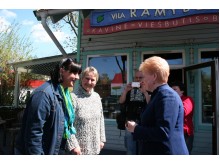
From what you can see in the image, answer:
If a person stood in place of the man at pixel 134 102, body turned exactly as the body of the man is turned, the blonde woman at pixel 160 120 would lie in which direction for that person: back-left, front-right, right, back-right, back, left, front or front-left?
front

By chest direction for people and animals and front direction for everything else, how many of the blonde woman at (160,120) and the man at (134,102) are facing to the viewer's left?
1

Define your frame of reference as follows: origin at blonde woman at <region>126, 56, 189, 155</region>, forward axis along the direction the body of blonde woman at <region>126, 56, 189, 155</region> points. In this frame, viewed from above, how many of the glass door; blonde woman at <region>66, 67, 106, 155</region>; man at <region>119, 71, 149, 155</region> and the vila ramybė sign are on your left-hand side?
0

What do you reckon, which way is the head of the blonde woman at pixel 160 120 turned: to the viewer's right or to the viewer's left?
to the viewer's left

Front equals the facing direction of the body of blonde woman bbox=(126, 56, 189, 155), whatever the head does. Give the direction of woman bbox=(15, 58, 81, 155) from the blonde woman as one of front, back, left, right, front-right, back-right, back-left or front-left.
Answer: front

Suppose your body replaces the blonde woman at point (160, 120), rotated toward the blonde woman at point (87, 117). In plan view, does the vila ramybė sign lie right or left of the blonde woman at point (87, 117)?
right

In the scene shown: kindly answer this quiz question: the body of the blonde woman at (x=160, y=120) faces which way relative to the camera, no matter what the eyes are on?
to the viewer's left

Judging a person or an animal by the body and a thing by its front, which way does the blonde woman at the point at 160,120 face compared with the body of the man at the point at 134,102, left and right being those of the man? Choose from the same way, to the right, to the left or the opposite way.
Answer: to the right

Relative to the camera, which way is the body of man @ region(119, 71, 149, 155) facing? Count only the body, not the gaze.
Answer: toward the camera

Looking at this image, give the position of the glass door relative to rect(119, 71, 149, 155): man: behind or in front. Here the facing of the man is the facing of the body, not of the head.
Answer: behind

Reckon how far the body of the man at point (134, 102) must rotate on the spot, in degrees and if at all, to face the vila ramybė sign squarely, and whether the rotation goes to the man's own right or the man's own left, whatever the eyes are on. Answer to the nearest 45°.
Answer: approximately 180°

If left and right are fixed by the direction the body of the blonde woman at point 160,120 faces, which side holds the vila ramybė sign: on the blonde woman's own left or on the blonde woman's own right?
on the blonde woman's own right

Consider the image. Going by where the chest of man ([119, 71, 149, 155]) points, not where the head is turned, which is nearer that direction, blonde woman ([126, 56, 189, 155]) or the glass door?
the blonde woman

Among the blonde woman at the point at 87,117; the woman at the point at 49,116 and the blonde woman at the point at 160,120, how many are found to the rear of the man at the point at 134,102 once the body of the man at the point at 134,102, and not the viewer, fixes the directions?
0
